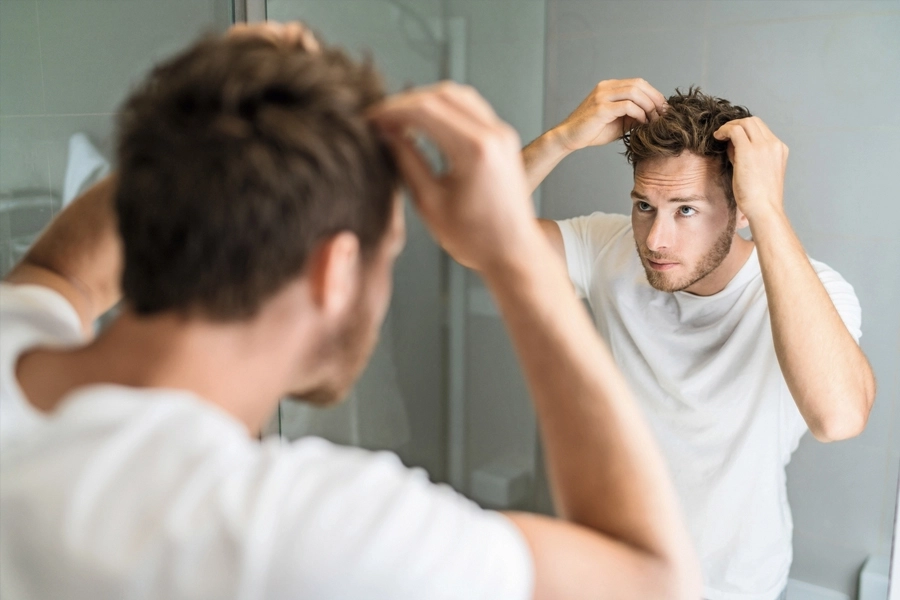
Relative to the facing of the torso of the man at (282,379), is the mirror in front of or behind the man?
in front

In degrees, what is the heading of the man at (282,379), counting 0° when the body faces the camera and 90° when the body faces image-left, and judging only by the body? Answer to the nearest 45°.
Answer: approximately 225°

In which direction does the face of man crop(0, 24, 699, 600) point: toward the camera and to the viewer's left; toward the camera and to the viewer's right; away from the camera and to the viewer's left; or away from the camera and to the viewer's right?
away from the camera and to the viewer's right
